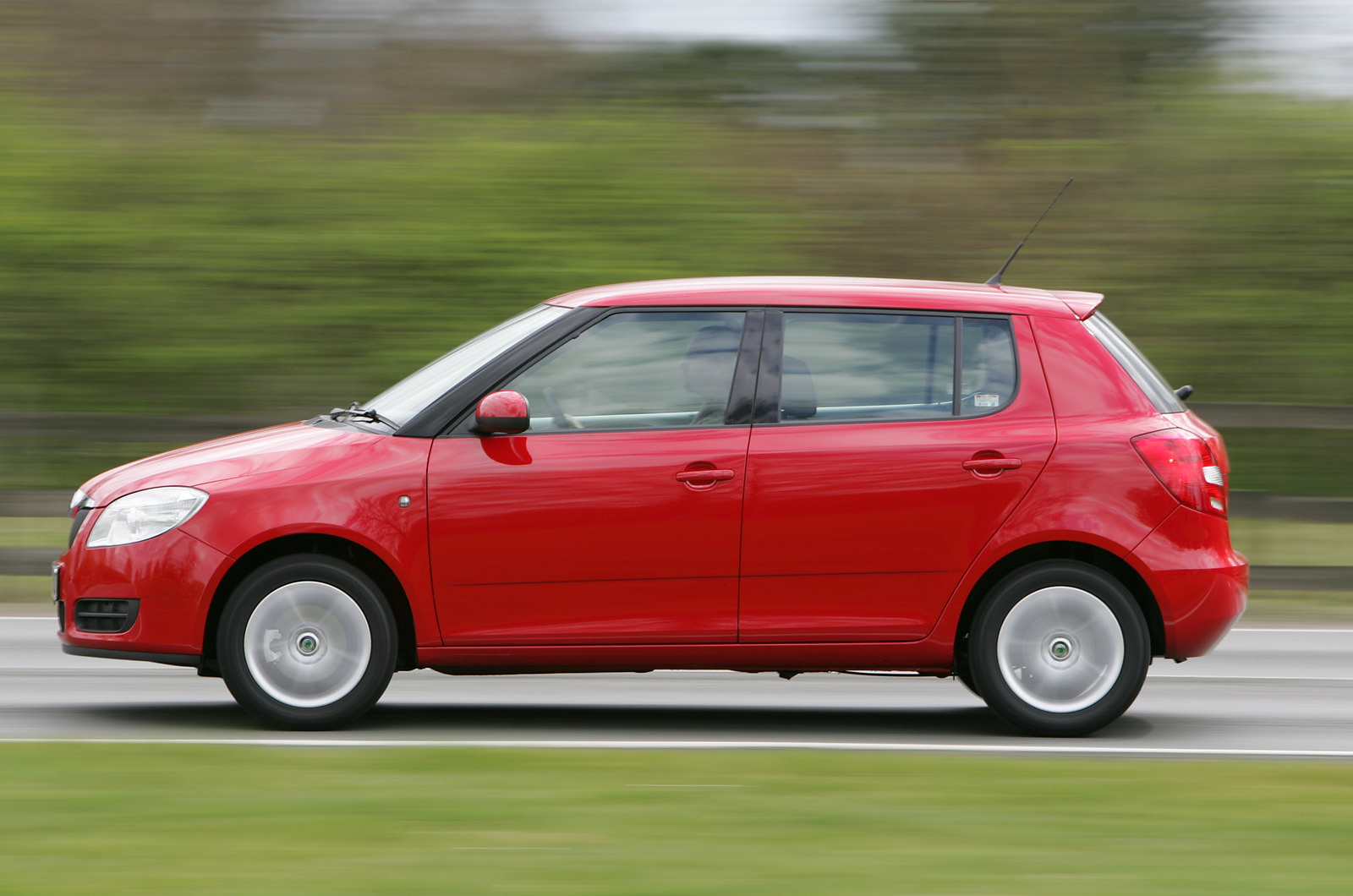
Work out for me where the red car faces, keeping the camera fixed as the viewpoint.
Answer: facing to the left of the viewer
